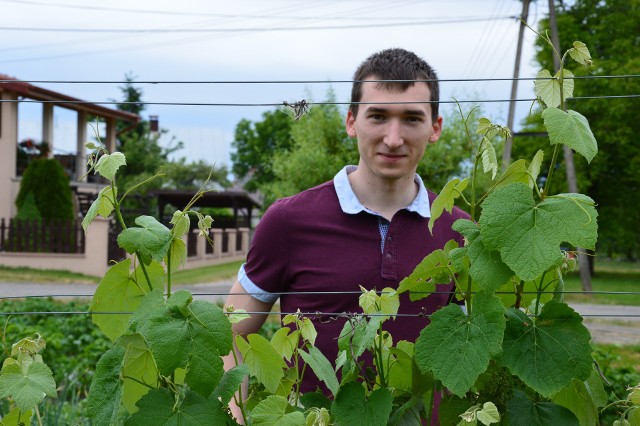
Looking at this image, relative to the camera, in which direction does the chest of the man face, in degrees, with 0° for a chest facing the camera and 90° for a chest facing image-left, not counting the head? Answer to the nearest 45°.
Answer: approximately 315°

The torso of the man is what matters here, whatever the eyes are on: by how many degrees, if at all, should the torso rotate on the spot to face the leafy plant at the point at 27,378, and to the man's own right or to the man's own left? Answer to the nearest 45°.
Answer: approximately 90° to the man's own right

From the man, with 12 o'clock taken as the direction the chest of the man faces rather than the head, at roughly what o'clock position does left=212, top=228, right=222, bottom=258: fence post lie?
The fence post is roughly at 7 o'clock from the man.

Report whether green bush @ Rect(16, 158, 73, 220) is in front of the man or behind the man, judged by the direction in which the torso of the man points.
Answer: behind

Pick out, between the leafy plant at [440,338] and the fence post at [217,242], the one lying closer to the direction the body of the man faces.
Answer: the leafy plant

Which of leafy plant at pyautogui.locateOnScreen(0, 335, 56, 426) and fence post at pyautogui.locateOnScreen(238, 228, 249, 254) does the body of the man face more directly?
the leafy plant

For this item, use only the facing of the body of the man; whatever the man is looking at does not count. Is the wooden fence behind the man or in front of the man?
behind

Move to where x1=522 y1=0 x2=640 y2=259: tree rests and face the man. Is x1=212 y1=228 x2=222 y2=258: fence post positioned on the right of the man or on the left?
right
